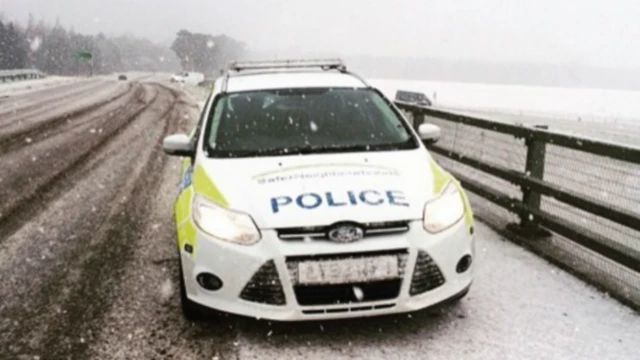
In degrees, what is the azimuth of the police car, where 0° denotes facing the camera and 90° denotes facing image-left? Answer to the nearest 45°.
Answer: approximately 0°
